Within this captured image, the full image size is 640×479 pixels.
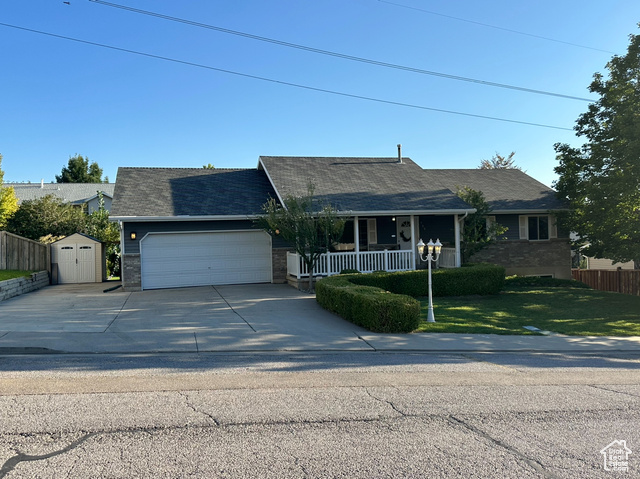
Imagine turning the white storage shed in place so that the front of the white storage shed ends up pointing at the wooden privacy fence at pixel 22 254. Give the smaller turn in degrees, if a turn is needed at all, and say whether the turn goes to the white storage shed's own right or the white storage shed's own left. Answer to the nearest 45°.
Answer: approximately 45° to the white storage shed's own right

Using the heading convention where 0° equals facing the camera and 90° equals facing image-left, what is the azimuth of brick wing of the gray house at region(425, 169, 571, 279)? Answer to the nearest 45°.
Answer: approximately 0°

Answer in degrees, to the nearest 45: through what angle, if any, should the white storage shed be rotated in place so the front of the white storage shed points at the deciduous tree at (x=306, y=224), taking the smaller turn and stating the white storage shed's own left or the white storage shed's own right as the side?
approximately 45° to the white storage shed's own left

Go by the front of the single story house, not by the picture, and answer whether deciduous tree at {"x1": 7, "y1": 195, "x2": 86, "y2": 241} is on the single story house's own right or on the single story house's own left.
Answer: on the single story house's own right

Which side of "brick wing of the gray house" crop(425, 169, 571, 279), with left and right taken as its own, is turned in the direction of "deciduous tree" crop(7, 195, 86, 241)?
right

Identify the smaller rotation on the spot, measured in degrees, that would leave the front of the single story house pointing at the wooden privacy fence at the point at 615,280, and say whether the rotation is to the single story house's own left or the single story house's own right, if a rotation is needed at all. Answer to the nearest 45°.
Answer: approximately 90° to the single story house's own left

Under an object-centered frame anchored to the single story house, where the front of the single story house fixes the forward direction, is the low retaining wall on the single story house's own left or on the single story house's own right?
on the single story house's own right
